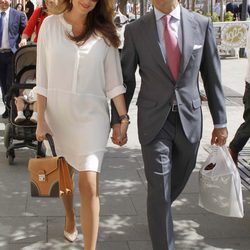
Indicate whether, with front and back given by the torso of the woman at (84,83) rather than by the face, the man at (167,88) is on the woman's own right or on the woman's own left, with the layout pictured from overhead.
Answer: on the woman's own left

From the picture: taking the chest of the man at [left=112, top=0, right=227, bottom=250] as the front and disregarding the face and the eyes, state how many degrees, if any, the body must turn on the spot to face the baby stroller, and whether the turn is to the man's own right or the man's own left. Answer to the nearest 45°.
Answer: approximately 135° to the man's own right

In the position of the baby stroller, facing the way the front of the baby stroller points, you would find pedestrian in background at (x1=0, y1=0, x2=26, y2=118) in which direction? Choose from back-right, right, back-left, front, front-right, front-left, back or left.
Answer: back

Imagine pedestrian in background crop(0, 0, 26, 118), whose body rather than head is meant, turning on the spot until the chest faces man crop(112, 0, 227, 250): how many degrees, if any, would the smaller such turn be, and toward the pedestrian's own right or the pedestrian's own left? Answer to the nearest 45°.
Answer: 0° — they already face them

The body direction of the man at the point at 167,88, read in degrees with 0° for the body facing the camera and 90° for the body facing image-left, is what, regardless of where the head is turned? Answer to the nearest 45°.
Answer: approximately 0°

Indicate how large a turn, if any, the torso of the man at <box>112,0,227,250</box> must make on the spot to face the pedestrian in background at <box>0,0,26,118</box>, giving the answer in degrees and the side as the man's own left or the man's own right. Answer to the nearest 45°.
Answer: approximately 135° to the man's own right

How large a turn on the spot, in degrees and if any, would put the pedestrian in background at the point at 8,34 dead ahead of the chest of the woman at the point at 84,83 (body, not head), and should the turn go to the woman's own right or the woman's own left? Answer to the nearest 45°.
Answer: approximately 180°
